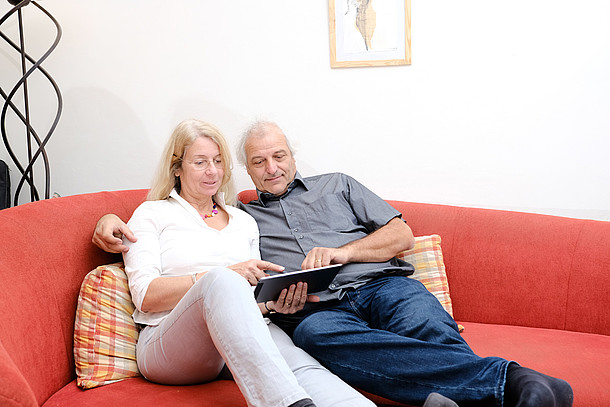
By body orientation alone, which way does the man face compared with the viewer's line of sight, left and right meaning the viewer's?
facing the viewer

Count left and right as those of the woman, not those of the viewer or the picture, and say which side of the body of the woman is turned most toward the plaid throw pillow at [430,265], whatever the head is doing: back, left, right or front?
left

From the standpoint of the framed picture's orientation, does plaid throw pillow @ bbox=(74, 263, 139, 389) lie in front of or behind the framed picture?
in front

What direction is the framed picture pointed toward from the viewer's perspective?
toward the camera

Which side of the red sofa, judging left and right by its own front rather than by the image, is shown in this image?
front

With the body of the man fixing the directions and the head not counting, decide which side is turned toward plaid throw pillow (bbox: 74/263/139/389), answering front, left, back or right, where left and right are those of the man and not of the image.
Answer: right

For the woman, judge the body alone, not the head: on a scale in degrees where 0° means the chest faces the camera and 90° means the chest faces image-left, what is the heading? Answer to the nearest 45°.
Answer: approximately 315°

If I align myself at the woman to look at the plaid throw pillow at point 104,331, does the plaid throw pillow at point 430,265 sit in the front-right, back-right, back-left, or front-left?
back-right

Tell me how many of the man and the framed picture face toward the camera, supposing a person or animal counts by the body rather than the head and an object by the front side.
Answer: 2

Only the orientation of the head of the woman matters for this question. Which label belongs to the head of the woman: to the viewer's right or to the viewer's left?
to the viewer's right
